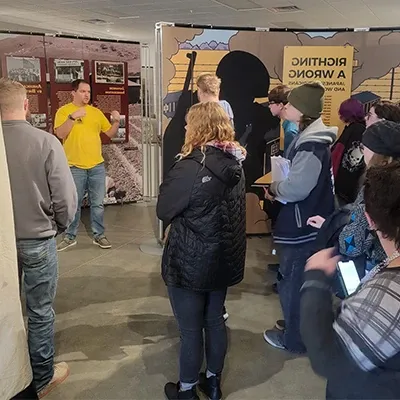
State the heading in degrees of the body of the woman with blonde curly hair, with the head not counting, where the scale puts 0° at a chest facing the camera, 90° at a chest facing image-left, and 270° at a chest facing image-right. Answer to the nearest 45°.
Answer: approximately 135°

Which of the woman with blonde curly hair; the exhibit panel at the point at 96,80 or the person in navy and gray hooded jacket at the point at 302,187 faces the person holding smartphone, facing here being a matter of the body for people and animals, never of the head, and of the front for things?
the exhibit panel

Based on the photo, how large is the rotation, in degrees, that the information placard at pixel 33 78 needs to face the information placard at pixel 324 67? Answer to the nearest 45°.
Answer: approximately 45° to its left

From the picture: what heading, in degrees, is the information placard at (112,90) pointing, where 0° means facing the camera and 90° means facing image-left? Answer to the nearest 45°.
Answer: approximately 0°

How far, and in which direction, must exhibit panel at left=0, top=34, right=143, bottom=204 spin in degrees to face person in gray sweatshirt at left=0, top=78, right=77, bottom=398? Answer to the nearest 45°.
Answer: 0° — it already faces them

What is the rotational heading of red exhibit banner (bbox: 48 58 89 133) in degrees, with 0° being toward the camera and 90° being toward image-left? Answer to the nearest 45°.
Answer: approximately 0°

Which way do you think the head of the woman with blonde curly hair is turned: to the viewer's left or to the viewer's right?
to the viewer's left

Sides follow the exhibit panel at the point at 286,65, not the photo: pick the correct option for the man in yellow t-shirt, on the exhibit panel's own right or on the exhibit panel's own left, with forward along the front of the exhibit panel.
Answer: on the exhibit panel's own right
